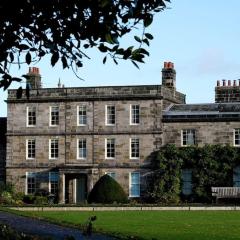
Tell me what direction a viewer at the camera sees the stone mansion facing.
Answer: facing the viewer

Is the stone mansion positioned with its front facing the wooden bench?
no

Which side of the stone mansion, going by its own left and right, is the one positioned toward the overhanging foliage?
front

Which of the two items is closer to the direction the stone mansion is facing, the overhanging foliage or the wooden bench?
the overhanging foliage
